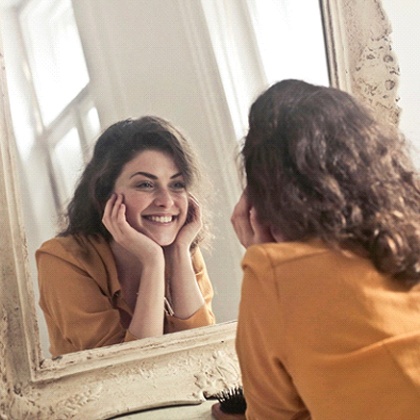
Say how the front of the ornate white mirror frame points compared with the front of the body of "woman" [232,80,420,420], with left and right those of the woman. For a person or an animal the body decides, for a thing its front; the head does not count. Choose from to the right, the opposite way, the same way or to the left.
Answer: the opposite way

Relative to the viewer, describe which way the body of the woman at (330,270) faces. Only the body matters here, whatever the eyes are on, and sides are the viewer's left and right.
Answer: facing away from the viewer and to the left of the viewer

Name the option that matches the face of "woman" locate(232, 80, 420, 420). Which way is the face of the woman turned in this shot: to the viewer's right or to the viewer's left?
to the viewer's left
